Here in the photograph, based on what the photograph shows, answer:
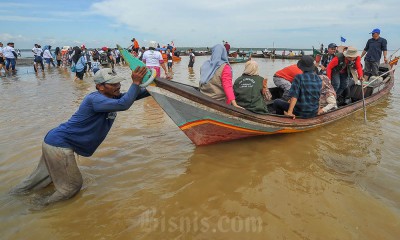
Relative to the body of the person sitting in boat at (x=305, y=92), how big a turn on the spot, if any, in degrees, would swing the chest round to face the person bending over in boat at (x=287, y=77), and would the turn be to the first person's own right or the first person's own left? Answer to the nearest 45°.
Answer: approximately 45° to the first person's own right

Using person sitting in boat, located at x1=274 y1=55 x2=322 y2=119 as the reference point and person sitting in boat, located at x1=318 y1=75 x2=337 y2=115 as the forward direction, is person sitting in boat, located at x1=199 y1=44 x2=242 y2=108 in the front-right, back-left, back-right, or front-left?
back-left

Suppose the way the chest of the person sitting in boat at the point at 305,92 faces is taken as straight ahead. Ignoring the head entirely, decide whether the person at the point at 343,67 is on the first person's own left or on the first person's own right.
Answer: on the first person's own right
